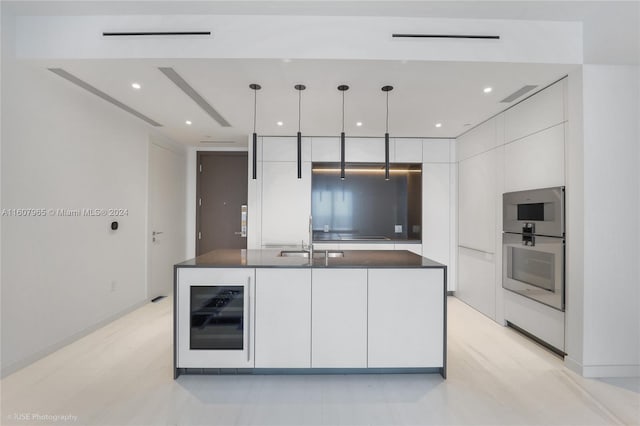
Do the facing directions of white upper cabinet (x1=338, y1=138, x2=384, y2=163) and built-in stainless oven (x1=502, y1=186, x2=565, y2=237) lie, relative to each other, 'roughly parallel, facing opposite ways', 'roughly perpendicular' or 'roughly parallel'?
roughly perpendicular

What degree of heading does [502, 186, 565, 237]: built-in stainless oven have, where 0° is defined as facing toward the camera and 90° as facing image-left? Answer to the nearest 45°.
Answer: approximately 45°

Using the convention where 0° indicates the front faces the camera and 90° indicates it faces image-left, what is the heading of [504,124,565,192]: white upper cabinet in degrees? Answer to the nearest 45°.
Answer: approximately 45°

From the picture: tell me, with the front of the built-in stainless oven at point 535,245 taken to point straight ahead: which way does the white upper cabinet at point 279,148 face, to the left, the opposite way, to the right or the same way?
to the left

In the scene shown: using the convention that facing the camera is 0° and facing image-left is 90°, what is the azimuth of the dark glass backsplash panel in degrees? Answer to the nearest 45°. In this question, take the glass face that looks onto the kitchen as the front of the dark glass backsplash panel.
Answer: approximately 0°

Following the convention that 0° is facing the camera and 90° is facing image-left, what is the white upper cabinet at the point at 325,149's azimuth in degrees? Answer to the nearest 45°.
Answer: approximately 0°
